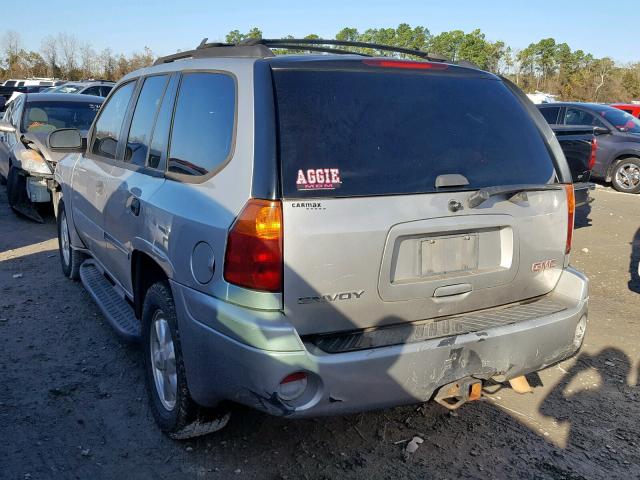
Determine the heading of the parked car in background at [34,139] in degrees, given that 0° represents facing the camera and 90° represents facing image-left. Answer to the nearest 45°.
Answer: approximately 315°

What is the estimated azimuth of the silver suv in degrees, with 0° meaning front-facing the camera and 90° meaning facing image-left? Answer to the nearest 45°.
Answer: approximately 135°

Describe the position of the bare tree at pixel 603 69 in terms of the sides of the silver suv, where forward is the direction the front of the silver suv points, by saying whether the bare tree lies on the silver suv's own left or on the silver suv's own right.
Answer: on the silver suv's own right

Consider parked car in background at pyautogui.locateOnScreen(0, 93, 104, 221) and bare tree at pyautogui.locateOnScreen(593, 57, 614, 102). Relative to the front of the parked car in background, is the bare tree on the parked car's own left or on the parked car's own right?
on the parked car's own left

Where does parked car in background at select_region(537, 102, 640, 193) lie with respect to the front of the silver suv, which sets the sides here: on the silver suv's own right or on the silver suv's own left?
on the silver suv's own right

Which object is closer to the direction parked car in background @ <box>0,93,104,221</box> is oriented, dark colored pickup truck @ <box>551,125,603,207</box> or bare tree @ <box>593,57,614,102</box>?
the dark colored pickup truck

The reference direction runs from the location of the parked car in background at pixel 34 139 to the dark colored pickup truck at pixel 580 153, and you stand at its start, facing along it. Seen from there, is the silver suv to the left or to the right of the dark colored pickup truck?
right

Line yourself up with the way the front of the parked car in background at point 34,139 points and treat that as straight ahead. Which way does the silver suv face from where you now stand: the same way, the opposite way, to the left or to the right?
the opposite way

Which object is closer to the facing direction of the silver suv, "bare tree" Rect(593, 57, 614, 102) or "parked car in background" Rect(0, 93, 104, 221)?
the parked car in background
